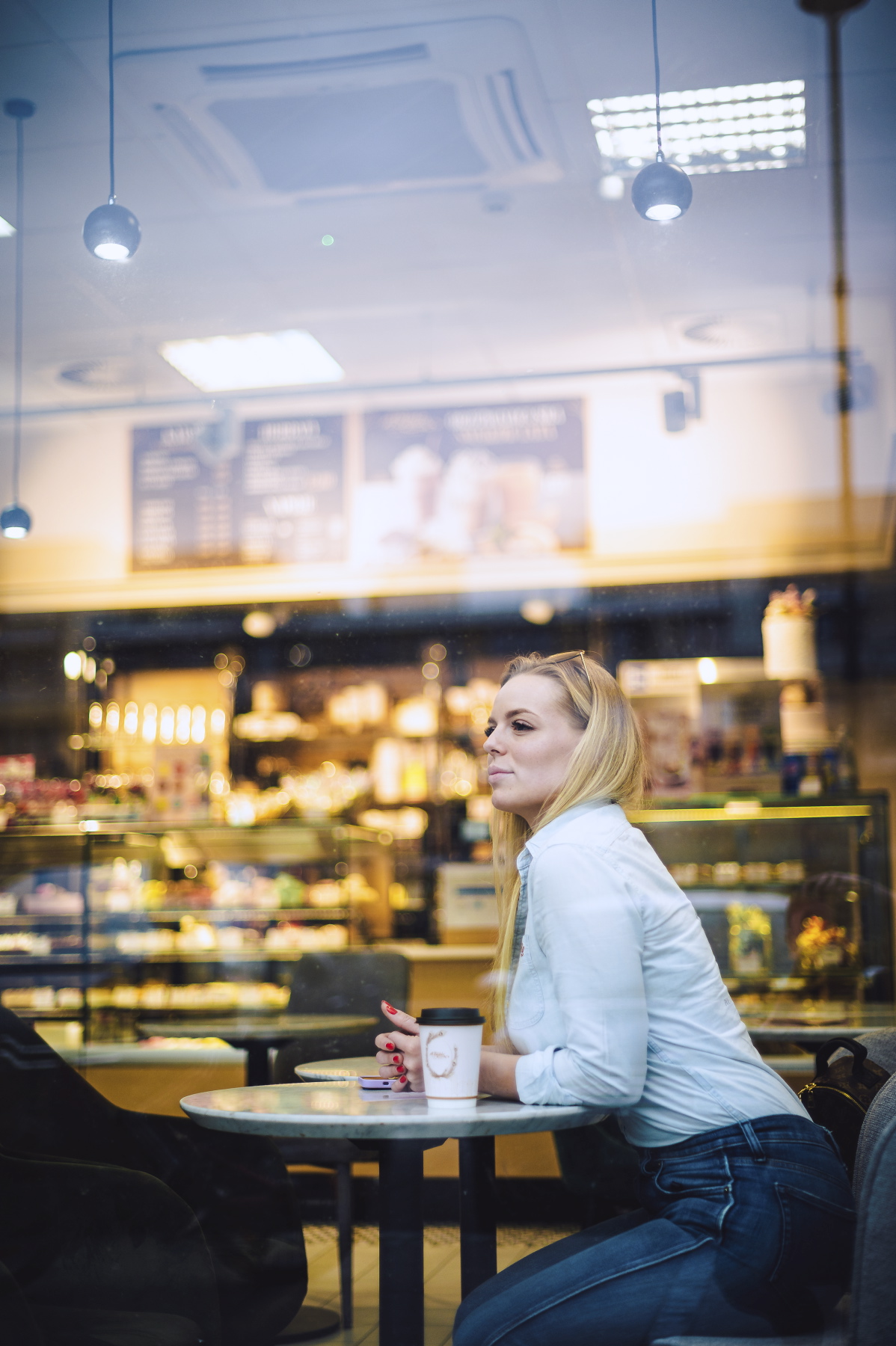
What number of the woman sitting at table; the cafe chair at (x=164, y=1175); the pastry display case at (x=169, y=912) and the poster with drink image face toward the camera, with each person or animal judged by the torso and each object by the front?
2

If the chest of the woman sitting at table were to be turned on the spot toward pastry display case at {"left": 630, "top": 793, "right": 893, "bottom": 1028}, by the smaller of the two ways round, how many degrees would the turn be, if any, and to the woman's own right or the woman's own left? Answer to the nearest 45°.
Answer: approximately 90° to the woman's own right

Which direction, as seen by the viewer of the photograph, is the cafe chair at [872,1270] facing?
facing to the left of the viewer

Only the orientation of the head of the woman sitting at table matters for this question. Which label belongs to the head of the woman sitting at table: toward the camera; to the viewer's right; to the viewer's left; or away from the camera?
to the viewer's left

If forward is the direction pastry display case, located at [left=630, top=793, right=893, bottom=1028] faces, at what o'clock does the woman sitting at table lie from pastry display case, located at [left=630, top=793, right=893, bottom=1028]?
The woman sitting at table is roughly at 12 o'clock from the pastry display case.

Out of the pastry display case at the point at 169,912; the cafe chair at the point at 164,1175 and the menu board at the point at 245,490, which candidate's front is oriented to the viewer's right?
the cafe chair

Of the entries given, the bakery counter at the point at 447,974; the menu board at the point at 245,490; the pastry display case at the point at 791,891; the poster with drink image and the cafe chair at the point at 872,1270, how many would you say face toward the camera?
4

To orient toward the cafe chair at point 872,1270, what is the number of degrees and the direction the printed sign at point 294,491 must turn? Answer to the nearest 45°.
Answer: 0° — it already faces it

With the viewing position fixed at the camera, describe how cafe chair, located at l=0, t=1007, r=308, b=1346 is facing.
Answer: facing to the right of the viewer

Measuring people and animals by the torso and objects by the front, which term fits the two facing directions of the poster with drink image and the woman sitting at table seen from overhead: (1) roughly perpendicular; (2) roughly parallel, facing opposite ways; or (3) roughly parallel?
roughly perpendicular

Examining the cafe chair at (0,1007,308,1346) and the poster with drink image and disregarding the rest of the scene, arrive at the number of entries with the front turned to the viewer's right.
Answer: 1

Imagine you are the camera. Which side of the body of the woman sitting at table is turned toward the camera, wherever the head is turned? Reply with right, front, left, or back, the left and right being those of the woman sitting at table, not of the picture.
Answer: left
